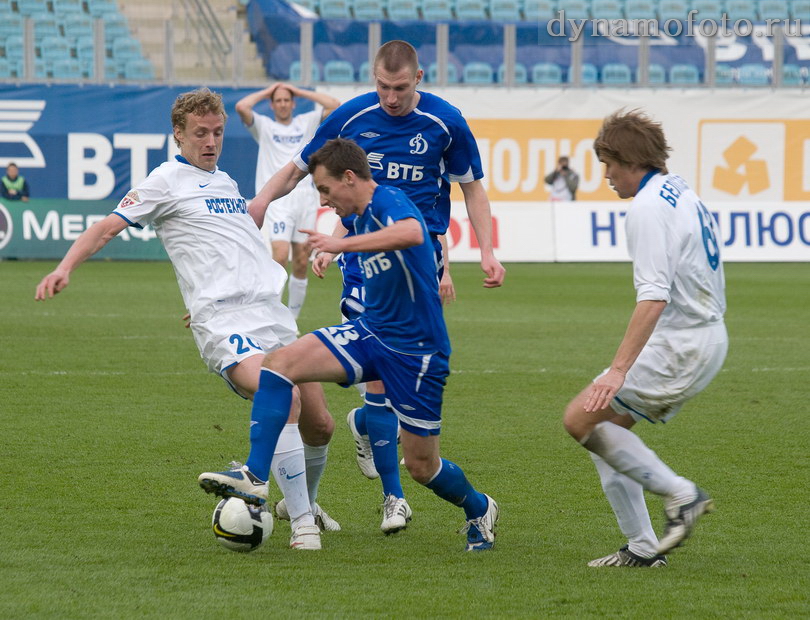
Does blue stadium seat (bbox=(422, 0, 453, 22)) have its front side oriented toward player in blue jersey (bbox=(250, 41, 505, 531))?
yes

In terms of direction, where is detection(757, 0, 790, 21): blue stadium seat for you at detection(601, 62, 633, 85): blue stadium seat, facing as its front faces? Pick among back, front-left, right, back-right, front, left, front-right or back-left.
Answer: back-left

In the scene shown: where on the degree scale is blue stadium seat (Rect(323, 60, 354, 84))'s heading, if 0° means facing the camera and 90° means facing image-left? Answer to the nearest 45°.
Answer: approximately 0°

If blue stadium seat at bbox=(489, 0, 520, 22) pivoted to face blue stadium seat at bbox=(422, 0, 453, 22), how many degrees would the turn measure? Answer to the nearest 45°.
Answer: approximately 90° to its right

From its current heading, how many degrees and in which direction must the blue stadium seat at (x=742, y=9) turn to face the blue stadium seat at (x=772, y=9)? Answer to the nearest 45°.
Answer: approximately 135° to its left

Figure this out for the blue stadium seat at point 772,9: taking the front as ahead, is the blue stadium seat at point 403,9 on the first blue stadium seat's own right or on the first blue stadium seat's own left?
on the first blue stadium seat's own right

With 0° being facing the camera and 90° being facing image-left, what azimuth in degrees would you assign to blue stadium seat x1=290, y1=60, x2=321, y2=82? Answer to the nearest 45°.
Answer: approximately 0°
